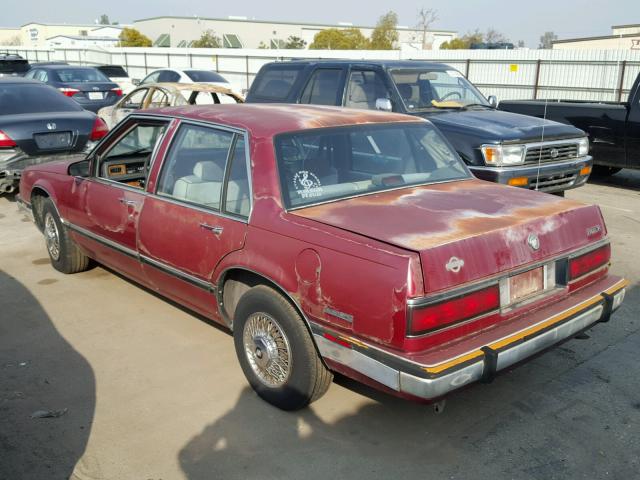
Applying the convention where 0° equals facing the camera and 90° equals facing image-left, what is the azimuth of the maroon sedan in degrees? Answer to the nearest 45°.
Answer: approximately 135°

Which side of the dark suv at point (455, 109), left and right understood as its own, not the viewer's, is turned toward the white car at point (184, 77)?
back

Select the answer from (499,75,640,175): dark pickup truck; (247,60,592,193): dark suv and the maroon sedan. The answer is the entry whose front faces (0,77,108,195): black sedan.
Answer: the maroon sedan

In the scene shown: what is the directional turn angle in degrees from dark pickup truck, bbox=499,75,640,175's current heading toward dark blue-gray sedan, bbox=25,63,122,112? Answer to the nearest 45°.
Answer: approximately 180°

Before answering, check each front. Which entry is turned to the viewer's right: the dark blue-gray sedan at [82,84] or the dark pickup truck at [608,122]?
the dark pickup truck

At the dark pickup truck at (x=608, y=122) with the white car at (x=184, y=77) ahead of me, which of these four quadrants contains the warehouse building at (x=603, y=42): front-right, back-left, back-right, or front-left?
front-right

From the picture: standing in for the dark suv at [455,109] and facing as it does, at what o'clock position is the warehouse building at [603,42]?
The warehouse building is roughly at 8 o'clock from the dark suv.

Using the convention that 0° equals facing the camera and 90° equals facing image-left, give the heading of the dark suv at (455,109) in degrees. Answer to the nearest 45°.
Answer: approximately 315°

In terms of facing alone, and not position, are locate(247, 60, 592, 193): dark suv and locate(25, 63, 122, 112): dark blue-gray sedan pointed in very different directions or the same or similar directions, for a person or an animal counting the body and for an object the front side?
very different directions

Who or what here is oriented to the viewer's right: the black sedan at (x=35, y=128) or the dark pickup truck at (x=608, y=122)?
the dark pickup truck

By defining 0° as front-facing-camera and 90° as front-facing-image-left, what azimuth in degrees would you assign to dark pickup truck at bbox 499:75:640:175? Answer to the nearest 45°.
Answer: approximately 270°

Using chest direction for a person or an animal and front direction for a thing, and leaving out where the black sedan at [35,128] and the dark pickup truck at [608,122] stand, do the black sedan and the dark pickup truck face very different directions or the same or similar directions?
very different directions

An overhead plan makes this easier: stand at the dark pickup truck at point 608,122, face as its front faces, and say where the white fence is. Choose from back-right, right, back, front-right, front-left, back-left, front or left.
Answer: left

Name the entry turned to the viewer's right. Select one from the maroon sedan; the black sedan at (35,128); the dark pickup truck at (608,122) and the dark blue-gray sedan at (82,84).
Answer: the dark pickup truck

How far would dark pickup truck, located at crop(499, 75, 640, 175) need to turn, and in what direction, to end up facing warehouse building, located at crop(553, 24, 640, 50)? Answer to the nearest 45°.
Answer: approximately 90° to its left

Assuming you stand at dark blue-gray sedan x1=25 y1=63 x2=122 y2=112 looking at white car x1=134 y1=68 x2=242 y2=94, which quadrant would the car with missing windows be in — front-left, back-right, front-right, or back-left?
front-right

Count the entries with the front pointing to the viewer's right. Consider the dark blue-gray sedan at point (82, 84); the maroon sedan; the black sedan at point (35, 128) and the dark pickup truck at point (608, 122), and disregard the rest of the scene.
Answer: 1
